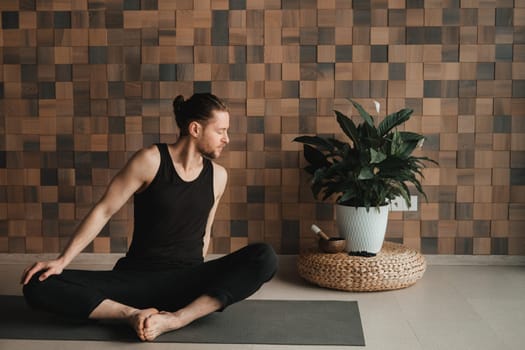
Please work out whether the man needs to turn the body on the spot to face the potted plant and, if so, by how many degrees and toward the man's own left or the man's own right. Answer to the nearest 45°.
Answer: approximately 45° to the man's own left

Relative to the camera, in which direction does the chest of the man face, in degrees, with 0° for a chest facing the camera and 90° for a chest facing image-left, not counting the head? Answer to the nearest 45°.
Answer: approximately 315°

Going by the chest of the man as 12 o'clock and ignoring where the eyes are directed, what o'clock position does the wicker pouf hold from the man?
The wicker pouf is roughly at 10 o'clock from the man.
